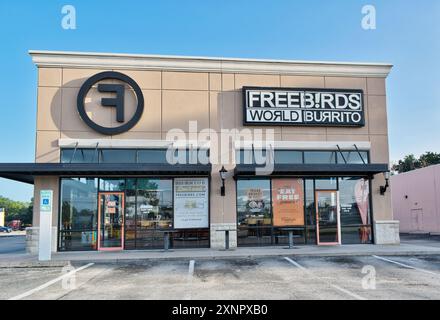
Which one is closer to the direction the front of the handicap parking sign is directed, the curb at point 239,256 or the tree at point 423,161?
the curb

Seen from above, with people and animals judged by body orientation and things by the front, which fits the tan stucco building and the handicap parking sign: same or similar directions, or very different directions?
same or similar directions

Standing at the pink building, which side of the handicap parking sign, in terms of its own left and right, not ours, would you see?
left

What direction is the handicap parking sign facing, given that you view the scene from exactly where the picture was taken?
facing the viewer

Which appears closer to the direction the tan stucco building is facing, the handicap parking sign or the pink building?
the handicap parking sign

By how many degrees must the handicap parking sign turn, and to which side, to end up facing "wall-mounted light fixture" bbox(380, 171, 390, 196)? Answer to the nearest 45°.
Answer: approximately 90° to its left

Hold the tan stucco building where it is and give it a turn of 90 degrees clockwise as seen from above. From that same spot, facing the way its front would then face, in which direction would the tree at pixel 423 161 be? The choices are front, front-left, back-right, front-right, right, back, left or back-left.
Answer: back-right

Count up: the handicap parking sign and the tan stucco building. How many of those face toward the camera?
2

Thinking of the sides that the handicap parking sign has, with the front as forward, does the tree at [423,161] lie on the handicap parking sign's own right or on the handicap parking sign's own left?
on the handicap parking sign's own left
